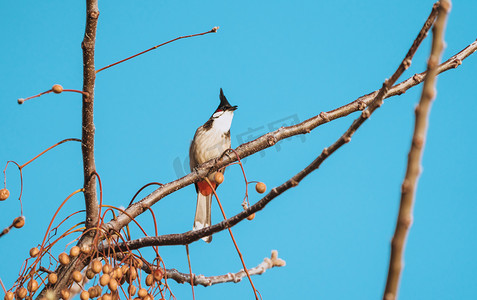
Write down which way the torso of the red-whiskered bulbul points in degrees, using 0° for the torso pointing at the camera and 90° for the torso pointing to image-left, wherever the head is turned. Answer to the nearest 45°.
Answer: approximately 315°

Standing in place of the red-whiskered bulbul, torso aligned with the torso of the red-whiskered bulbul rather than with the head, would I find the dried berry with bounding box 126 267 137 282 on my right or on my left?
on my right

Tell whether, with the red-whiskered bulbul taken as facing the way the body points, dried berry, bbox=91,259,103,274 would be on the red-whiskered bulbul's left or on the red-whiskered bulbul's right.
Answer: on the red-whiskered bulbul's right
